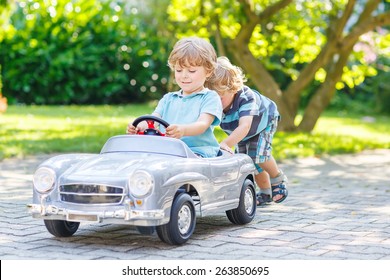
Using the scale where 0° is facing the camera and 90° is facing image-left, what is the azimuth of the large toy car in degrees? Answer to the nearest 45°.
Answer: approximately 45°

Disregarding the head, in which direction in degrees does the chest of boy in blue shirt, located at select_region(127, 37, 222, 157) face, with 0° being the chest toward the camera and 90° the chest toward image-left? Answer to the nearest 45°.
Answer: approximately 45°

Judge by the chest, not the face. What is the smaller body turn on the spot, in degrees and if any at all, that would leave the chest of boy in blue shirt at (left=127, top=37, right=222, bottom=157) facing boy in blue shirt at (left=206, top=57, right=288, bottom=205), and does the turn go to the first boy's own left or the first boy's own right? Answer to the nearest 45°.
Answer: approximately 180°

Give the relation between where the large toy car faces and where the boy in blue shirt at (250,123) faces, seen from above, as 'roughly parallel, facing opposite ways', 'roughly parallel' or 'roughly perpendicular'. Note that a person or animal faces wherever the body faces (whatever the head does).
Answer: roughly parallel

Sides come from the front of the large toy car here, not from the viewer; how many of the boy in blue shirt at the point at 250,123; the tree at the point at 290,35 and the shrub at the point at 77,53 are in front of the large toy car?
0

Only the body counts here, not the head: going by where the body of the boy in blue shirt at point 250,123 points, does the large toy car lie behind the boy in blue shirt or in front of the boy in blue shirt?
in front

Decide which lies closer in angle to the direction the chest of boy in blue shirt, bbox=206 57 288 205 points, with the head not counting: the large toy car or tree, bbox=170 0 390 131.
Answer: the large toy car

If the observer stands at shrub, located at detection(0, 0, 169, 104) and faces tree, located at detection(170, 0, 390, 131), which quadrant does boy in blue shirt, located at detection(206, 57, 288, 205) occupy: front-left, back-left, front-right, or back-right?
front-right

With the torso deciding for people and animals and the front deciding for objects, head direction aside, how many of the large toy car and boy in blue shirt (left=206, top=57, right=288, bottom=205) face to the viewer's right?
0

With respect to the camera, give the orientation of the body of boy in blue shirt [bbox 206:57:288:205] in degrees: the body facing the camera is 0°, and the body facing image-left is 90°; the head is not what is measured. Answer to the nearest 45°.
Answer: approximately 45°

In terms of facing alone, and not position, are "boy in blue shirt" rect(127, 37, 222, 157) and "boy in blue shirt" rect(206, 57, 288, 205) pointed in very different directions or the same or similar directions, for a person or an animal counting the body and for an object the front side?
same or similar directions

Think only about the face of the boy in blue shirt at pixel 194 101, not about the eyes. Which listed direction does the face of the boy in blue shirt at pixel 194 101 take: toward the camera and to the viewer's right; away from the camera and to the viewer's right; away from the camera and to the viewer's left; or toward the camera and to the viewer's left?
toward the camera and to the viewer's left

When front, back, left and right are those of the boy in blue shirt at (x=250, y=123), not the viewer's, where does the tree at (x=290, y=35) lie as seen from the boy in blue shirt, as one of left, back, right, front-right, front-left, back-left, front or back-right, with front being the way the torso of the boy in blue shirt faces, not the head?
back-right

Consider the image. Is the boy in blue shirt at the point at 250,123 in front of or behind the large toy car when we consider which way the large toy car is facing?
behind

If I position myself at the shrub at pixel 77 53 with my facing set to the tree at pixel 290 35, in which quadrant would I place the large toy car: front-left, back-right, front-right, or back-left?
front-right

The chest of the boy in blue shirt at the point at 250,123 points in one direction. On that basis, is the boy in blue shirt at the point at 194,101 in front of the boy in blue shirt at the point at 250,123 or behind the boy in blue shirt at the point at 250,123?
in front

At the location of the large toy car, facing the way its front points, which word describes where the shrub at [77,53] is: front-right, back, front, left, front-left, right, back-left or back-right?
back-right
